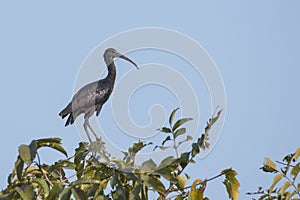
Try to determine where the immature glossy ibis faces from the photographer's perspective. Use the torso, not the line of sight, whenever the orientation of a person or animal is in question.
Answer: facing to the right of the viewer
